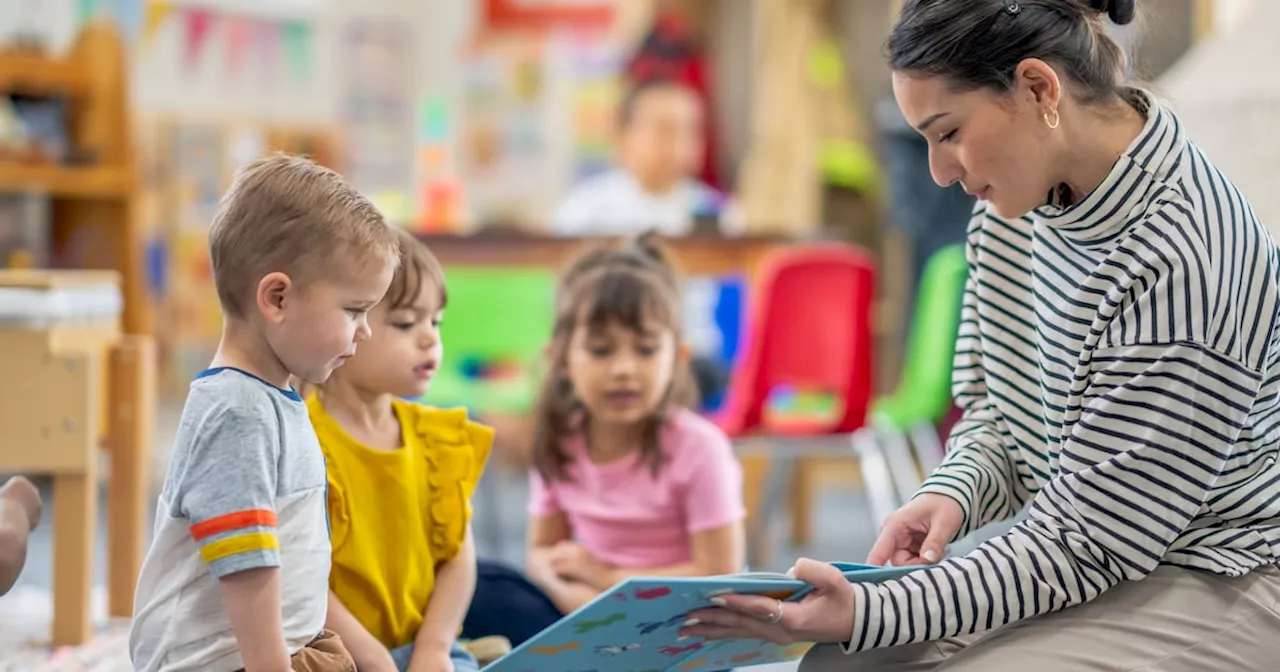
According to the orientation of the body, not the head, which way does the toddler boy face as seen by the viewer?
to the viewer's right

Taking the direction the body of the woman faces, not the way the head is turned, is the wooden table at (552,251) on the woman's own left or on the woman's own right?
on the woman's own right

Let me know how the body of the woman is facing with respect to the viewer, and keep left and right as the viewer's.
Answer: facing to the left of the viewer

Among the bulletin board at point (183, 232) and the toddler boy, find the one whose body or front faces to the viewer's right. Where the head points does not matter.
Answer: the toddler boy

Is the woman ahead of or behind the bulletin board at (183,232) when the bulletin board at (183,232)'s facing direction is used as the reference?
ahead

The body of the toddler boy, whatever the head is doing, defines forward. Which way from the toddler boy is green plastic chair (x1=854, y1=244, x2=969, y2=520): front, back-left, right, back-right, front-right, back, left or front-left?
front-left

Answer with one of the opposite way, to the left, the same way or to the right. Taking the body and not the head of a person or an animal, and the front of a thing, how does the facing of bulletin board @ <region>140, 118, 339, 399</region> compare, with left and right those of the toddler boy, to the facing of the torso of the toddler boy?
to the right

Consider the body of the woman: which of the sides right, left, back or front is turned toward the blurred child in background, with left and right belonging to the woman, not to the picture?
right

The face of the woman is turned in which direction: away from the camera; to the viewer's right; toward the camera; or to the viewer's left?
to the viewer's left

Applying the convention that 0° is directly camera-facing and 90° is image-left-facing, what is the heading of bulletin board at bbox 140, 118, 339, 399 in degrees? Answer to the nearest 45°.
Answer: approximately 0°
